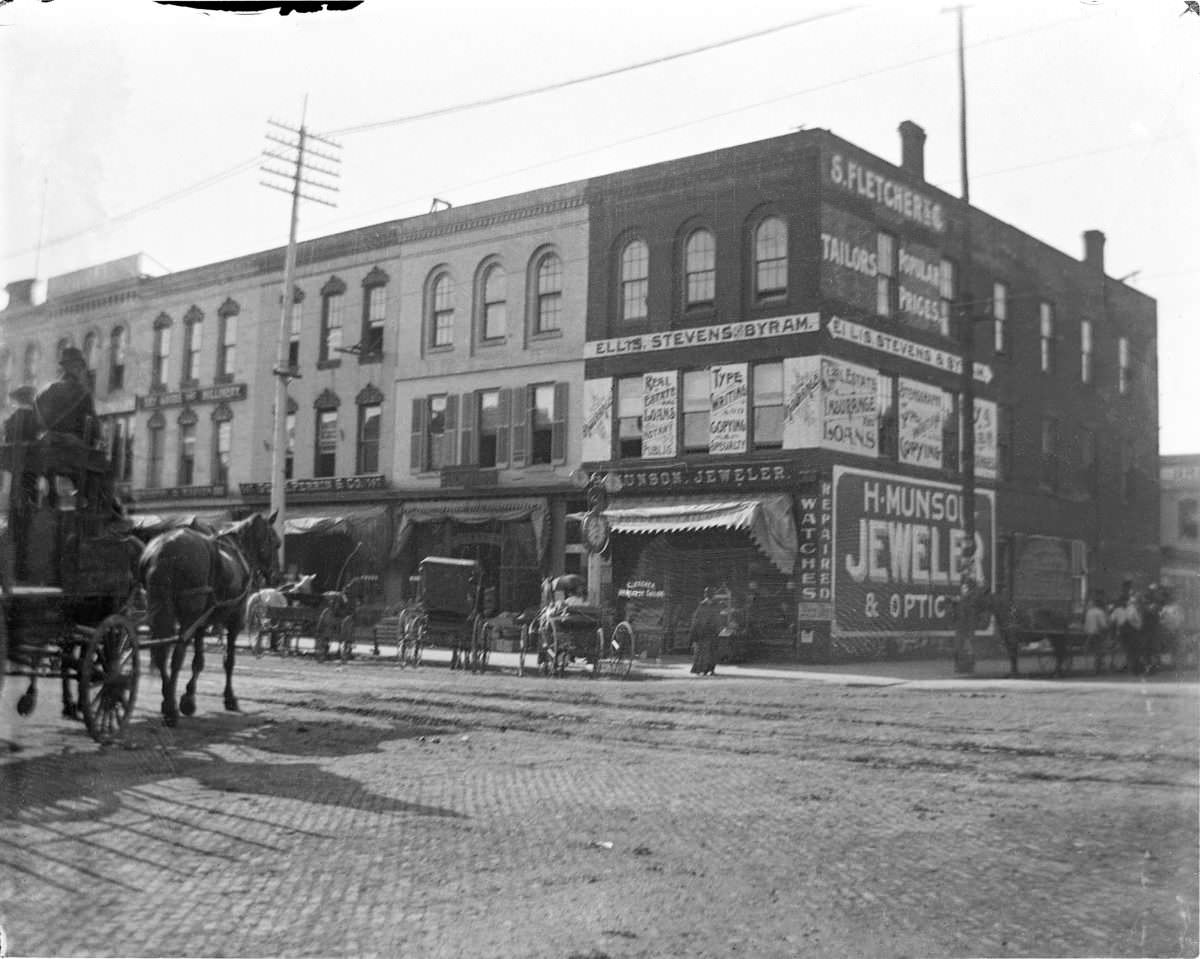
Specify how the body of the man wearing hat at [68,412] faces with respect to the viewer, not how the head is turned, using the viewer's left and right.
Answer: facing away from the viewer and to the right of the viewer

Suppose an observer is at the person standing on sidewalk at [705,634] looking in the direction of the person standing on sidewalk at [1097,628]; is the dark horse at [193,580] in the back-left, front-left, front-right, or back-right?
back-right

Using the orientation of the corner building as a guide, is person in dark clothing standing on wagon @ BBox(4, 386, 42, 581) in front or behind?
in front

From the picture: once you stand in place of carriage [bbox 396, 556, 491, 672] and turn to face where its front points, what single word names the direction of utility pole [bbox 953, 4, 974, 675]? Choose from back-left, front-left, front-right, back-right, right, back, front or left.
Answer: back-right

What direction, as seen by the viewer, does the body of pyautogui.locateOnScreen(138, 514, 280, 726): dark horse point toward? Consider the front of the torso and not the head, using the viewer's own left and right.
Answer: facing away from the viewer and to the right of the viewer

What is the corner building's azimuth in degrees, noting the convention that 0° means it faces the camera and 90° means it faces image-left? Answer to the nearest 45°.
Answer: approximately 45°
